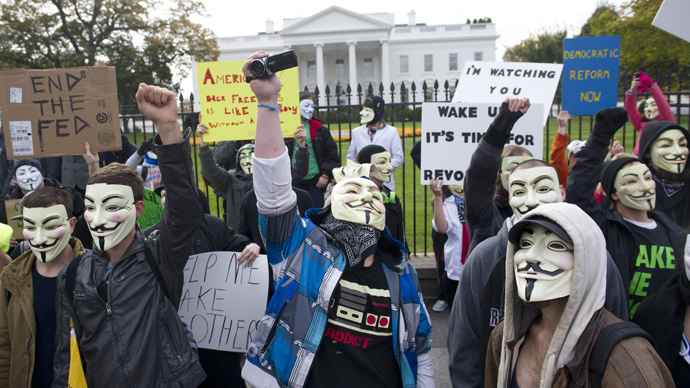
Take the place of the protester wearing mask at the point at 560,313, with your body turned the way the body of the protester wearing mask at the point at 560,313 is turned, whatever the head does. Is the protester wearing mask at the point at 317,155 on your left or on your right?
on your right

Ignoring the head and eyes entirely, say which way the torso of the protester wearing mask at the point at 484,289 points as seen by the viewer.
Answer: toward the camera

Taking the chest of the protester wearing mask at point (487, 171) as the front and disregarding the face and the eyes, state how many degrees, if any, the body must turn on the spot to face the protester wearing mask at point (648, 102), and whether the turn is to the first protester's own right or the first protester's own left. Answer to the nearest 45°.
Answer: approximately 90° to the first protester's own left

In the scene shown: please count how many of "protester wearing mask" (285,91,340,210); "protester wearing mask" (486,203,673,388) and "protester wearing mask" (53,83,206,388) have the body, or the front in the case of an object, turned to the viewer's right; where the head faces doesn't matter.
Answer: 0

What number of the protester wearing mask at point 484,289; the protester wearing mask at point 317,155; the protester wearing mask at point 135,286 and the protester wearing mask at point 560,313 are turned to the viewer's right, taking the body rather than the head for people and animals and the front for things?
0

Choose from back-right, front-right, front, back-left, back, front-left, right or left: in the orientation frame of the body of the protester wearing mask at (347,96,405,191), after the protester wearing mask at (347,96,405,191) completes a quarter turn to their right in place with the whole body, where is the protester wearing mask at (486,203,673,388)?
back-left

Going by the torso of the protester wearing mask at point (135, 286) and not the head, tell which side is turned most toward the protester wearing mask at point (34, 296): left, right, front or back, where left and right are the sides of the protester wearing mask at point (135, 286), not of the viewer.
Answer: right

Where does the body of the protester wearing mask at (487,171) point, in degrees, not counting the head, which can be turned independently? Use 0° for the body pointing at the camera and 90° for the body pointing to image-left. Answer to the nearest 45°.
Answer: approximately 315°

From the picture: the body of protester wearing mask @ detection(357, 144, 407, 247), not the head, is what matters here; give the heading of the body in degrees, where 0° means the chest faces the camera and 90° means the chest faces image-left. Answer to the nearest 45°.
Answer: approximately 315°

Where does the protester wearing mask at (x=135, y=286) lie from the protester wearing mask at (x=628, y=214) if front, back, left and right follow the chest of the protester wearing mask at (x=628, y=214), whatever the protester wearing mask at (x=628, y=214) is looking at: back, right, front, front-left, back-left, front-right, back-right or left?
right

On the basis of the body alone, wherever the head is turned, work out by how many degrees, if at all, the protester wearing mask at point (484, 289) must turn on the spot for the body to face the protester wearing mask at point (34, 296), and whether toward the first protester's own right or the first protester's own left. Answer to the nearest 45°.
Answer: approximately 90° to the first protester's own right

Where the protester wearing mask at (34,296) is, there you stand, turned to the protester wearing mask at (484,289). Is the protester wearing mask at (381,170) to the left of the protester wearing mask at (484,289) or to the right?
left

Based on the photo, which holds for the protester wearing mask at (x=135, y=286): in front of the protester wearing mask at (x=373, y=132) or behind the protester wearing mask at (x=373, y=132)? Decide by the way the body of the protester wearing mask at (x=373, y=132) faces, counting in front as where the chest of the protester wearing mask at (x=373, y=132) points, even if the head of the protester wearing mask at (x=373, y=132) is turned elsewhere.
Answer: in front

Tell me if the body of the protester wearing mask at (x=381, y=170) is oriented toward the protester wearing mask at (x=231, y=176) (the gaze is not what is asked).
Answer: no

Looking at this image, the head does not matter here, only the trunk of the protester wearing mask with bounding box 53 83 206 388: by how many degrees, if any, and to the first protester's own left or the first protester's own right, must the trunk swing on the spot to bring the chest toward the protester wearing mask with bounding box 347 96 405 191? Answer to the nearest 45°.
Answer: approximately 180°

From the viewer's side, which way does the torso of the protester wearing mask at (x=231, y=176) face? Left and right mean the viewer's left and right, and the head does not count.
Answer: facing the viewer and to the right of the viewer
